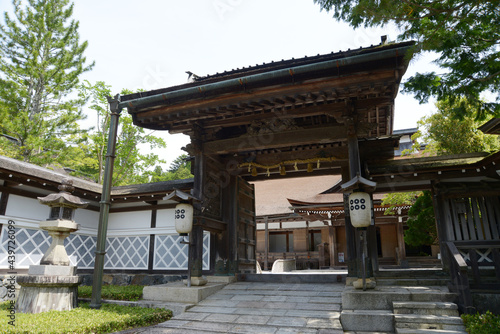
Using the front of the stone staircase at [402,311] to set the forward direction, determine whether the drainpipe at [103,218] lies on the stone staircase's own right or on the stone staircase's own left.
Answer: on the stone staircase's own right

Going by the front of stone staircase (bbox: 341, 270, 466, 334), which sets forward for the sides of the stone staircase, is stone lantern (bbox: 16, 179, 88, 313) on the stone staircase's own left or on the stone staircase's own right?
on the stone staircase's own right

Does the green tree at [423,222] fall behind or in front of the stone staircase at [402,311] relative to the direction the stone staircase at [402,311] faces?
behind

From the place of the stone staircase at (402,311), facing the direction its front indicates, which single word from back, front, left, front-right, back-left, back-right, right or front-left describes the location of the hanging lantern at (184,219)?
right

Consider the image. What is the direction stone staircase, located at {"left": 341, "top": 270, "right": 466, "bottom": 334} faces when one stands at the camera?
facing the viewer

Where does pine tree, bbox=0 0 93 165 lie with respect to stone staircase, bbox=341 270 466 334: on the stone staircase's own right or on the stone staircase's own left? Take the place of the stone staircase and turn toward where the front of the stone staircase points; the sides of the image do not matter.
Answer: on the stone staircase's own right
